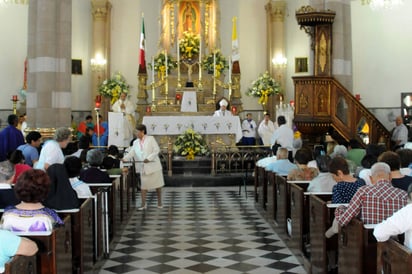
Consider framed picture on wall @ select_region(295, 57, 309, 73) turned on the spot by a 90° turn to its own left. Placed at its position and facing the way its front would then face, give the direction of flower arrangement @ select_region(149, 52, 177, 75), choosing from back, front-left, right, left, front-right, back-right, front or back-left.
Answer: back-right

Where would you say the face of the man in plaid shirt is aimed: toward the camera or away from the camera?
away from the camera

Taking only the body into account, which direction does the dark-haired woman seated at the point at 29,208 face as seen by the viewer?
away from the camera

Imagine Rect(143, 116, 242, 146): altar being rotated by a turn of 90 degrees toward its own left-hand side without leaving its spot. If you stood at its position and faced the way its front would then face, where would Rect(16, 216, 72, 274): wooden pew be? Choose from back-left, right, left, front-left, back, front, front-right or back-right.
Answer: right

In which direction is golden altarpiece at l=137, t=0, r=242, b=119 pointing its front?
toward the camera

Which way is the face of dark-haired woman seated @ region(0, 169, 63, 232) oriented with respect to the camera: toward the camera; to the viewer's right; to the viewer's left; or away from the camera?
away from the camera

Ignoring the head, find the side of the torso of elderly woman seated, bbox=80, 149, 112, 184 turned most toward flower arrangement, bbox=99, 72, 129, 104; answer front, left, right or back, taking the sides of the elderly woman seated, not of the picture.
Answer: front

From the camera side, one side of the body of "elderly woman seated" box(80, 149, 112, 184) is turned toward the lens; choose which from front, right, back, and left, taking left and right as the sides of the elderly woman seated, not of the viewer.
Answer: back

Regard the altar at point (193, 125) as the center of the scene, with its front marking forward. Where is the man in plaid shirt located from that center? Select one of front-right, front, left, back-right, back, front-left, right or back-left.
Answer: front

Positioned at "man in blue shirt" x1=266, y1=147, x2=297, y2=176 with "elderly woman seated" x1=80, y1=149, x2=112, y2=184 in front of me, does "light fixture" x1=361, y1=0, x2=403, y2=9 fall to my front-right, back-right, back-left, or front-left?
back-right

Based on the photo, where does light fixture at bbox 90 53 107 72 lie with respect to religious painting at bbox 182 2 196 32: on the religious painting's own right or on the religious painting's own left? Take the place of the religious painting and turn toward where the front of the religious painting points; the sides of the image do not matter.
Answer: on the religious painting's own right

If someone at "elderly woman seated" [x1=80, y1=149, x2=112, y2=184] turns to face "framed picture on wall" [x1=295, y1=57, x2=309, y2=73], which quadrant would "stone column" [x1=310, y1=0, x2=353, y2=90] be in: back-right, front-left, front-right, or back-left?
front-right

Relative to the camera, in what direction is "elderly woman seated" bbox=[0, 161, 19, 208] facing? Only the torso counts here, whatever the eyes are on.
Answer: away from the camera
